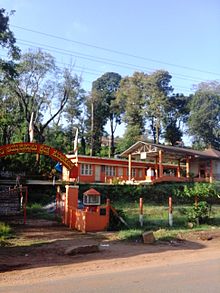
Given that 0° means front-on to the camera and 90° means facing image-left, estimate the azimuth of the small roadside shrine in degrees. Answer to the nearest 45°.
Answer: approximately 0°

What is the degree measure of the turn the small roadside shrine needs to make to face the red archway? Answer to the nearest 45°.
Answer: approximately 135° to its right

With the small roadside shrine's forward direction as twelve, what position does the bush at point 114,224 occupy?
The bush is roughly at 10 o'clock from the small roadside shrine.

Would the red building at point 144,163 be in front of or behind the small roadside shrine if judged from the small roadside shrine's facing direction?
behind

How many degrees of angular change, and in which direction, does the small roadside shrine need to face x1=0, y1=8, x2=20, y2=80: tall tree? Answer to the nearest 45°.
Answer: approximately 135° to its right

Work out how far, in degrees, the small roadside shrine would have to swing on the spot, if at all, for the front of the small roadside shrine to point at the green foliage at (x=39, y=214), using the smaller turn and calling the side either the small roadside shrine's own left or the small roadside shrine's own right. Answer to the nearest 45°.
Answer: approximately 135° to the small roadside shrine's own right

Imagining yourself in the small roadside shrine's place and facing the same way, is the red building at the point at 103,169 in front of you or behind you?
behind

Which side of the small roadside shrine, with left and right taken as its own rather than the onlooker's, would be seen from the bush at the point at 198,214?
left
